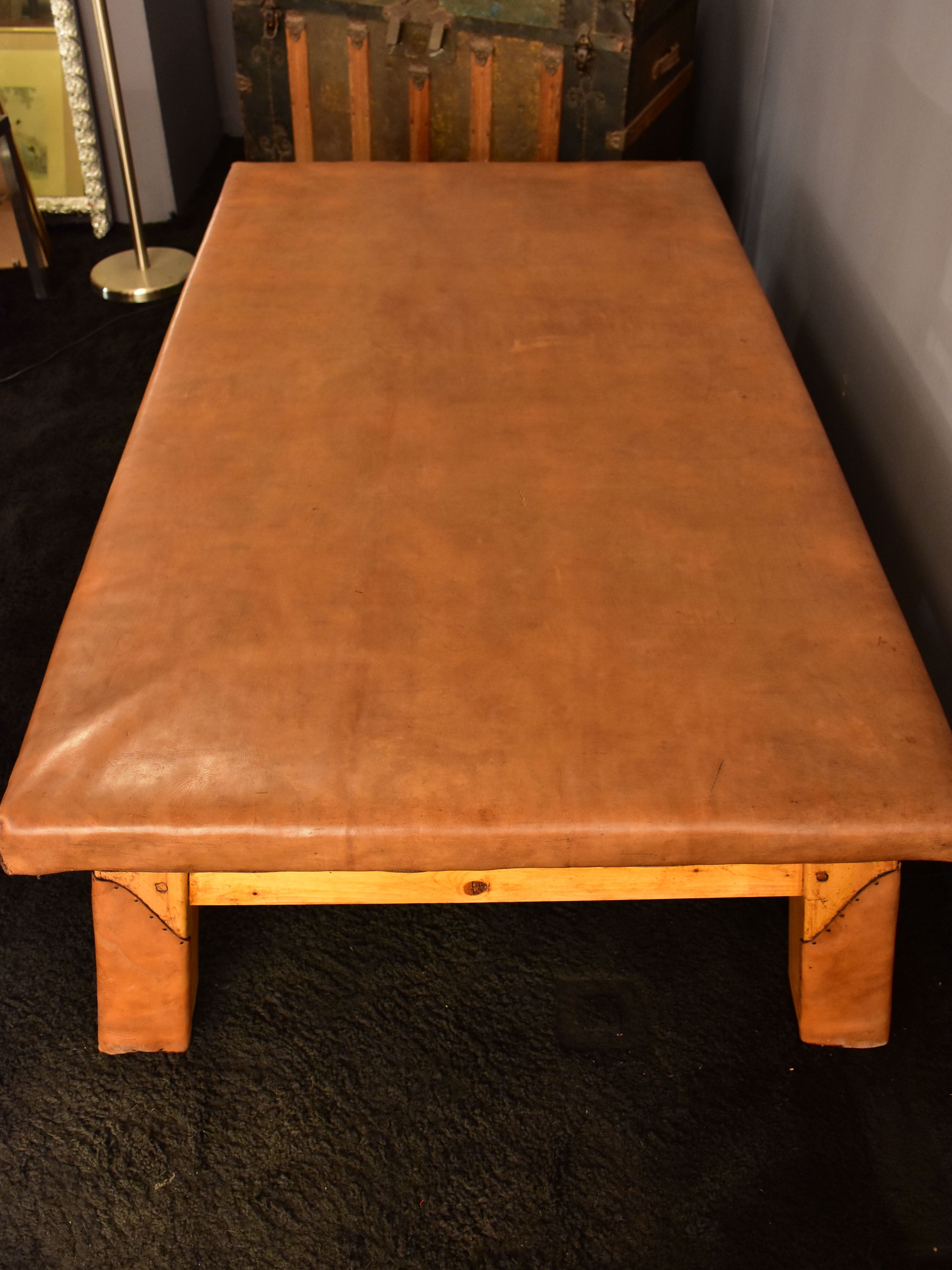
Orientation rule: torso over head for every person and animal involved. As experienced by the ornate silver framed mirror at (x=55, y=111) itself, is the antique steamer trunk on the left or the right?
on its left

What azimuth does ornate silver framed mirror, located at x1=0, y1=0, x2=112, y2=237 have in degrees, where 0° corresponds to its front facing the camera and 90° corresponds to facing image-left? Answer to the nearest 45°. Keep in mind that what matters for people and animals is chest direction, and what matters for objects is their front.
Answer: approximately 0°
